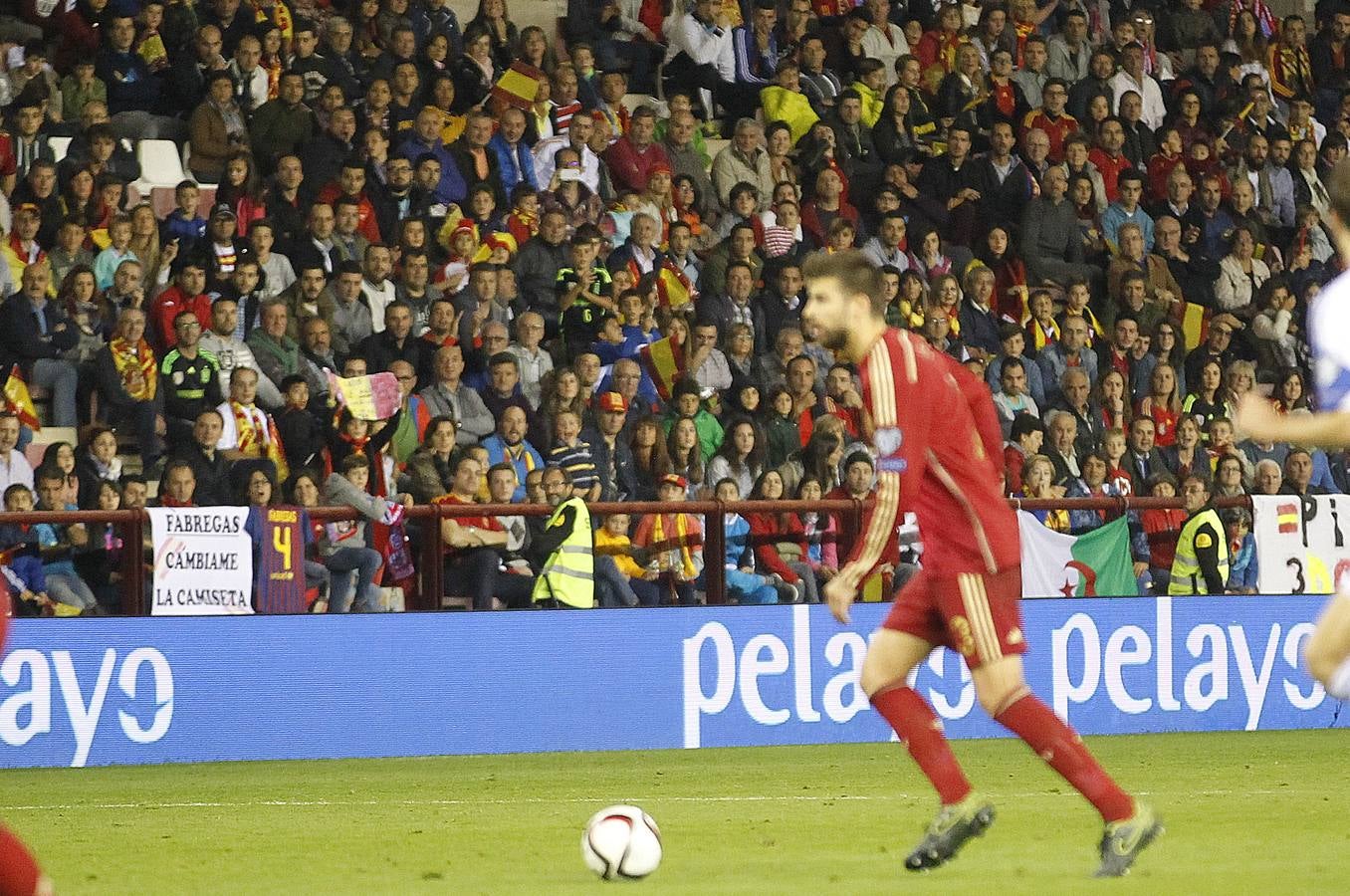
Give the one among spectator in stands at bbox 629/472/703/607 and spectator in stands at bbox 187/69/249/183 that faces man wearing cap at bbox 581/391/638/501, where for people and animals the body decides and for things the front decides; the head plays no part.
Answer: spectator in stands at bbox 187/69/249/183

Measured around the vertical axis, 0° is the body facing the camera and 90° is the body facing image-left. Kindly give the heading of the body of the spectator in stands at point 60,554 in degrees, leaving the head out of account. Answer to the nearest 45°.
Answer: approximately 315°

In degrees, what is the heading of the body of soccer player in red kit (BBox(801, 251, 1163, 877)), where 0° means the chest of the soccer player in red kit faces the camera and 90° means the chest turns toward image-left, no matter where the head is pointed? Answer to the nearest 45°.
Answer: approximately 90°

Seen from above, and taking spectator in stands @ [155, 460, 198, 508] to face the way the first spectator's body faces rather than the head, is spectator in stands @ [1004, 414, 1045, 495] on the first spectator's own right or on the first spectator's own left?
on the first spectator's own left

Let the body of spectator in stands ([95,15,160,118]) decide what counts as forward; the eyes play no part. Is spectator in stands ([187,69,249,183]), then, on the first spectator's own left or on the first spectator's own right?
on the first spectator's own left

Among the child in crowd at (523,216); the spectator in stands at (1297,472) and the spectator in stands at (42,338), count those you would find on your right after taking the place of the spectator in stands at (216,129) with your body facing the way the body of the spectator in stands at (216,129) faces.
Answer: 1

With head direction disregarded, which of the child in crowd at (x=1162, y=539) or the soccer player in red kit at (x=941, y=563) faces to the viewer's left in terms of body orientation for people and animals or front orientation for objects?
the soccer player in red kit

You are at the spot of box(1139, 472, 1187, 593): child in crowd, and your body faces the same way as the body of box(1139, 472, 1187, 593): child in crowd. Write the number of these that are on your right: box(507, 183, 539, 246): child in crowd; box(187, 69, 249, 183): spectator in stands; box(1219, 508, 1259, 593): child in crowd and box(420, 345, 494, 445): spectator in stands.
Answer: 3
